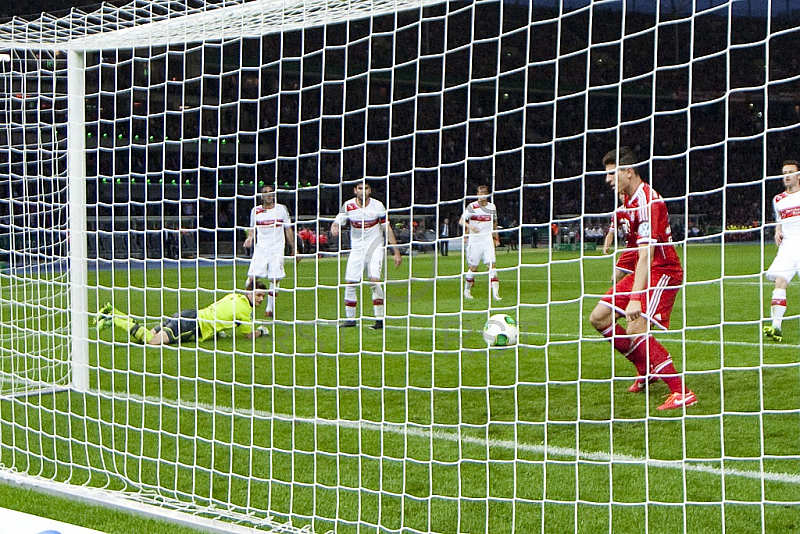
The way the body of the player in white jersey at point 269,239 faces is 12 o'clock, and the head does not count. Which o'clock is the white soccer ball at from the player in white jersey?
The white soccer ball is roughly at 11 o'clock from the player in white jersey.

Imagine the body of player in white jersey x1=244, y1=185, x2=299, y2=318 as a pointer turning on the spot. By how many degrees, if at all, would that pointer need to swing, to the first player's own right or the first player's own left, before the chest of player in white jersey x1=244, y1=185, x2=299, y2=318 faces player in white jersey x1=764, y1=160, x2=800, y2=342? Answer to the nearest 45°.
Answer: approximately 45° to the first player's own left

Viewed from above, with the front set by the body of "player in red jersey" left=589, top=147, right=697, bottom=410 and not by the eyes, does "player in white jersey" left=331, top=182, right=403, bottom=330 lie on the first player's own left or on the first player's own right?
on the first player's own right

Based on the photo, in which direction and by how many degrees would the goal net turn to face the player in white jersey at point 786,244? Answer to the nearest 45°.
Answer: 0° — it already faces them

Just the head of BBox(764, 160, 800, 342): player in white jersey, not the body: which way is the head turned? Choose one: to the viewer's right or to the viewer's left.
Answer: to the viewer's left

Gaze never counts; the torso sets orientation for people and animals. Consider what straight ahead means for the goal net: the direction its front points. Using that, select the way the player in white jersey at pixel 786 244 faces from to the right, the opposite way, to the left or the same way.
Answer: the opposite way

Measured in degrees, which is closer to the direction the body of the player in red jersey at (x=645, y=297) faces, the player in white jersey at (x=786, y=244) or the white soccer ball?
the white soccer ball

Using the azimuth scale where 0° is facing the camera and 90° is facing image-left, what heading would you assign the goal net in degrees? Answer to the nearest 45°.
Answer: approximately 225°
